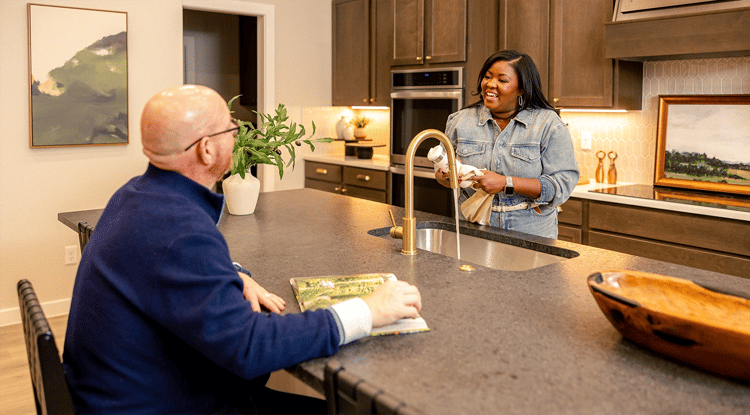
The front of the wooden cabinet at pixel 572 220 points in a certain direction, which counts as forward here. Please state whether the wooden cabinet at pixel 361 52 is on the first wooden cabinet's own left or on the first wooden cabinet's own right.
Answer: on the first wooden cabinet's own right

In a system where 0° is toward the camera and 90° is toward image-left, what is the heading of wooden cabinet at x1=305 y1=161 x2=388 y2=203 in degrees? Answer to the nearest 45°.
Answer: approximately 45°

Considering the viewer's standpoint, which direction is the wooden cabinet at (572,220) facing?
facing the viewer and to the left of the viewer

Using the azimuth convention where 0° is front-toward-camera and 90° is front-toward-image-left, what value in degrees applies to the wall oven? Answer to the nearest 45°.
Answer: approximately 45°

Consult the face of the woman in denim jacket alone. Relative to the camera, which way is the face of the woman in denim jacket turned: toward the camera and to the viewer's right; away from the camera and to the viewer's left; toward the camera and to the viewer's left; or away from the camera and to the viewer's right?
toward the camera and to the viewer's left

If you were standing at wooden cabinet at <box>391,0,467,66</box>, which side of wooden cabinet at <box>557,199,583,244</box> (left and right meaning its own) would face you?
right

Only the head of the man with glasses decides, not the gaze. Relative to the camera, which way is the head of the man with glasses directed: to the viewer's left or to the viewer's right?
to the viewer's right

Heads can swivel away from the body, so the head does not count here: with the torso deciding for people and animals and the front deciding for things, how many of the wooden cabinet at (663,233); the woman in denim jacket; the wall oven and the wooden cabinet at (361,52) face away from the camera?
0

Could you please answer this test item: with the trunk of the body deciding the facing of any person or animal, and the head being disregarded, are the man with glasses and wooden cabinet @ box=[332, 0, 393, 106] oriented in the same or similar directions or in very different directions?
very different directions

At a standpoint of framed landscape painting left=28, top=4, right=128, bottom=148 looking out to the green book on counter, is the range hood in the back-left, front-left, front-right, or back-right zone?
front-left

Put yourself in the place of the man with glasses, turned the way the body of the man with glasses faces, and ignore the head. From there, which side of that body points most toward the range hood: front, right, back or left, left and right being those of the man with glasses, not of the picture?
front

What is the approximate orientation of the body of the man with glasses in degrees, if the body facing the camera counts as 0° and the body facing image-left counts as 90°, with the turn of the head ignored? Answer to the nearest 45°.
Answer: approximately 225°

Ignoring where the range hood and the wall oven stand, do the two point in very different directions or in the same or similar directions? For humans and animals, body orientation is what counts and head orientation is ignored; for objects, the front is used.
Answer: same or similar directions

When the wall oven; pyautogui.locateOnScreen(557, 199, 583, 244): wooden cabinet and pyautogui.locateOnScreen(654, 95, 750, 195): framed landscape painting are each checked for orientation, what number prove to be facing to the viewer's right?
0

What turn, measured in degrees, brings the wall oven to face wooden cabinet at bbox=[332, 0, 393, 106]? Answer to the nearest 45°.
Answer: approximately 90° to its right

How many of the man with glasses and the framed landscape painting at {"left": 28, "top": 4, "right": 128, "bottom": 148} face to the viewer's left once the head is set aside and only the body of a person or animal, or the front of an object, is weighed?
0
